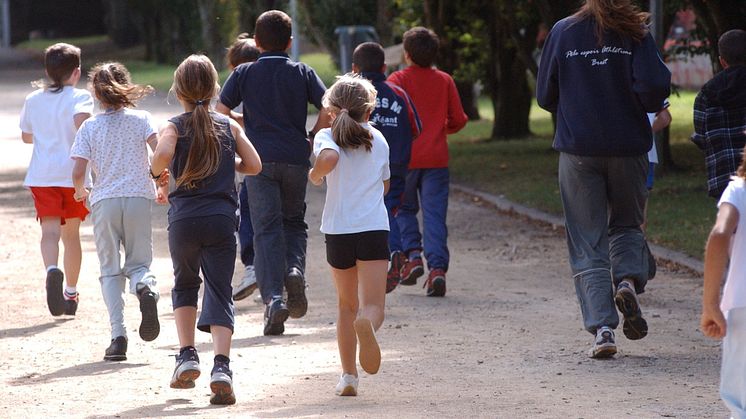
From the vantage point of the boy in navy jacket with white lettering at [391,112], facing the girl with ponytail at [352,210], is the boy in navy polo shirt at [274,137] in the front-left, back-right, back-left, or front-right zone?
front-right

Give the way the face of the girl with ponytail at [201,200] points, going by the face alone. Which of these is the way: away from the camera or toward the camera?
away from the camera

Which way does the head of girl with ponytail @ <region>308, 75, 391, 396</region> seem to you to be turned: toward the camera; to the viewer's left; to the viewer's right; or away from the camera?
away from the camera

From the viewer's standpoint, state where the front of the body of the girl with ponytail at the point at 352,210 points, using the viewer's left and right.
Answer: facing away from the viewer

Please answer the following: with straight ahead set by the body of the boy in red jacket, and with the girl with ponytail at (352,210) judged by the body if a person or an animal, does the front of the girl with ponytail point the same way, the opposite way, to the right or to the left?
the same way

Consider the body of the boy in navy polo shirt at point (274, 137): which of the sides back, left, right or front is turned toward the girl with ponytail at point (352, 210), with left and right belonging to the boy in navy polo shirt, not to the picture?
back

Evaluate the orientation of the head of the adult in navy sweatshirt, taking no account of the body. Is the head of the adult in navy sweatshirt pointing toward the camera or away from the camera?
away from the camera

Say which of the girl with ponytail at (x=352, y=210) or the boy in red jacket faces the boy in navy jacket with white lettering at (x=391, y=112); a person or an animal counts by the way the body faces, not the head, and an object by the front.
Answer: the girl with ponytail

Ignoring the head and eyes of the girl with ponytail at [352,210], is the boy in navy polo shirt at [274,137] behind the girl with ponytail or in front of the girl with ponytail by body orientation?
in front

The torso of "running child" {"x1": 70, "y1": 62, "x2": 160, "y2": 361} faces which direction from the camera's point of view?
away from the camera

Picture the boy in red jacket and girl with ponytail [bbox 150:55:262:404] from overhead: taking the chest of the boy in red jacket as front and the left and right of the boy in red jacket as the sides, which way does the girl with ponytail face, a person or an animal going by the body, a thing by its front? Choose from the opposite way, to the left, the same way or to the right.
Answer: the same way

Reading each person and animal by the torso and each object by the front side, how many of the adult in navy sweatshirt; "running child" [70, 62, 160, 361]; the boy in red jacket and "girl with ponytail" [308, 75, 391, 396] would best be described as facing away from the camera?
4

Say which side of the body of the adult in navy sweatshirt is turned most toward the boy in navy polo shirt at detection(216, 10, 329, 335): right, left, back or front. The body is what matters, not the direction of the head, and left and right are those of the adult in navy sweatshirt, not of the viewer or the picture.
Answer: left

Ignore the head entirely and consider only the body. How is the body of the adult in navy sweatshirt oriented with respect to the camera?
away from the camera

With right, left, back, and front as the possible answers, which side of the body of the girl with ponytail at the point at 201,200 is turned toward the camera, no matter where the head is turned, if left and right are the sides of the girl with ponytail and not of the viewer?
back

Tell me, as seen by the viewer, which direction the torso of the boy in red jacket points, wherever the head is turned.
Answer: away from the camera

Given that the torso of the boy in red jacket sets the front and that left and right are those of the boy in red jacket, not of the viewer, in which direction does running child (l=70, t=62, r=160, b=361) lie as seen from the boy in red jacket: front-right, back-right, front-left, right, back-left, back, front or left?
back-left

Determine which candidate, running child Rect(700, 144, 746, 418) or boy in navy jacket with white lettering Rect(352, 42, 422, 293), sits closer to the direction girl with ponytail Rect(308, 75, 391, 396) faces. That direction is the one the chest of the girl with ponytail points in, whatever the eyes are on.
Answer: the boy in navy jacket with white lettering
